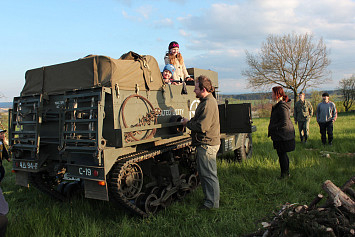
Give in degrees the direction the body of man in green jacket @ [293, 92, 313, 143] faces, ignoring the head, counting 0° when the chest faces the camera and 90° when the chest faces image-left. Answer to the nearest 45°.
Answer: approximately 0°

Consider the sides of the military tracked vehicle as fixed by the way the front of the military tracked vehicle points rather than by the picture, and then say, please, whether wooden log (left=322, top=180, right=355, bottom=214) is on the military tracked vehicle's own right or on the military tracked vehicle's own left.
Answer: on the military tracked vehicle's own right

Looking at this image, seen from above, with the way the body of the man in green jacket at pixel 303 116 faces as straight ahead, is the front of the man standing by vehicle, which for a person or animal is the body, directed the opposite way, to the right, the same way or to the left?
to the right

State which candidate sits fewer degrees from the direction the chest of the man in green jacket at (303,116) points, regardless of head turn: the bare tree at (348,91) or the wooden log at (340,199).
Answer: the wooden log

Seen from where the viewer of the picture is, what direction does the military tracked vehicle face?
facing away from the viewer and to the right of the viewer

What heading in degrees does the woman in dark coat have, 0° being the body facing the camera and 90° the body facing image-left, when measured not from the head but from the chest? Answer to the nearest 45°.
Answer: approximately 90°

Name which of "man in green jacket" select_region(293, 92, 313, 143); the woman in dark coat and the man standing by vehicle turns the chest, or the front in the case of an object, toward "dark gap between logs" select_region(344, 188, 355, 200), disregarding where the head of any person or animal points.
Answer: the man in green jacket

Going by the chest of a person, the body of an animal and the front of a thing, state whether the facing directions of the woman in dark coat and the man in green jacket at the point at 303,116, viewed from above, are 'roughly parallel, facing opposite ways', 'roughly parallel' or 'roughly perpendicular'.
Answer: roughly perpendicular

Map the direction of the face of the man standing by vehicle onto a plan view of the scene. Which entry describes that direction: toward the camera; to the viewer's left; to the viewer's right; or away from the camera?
to the viewer's left

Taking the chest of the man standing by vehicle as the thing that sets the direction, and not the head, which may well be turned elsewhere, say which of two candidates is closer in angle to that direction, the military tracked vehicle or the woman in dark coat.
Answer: the military tracked vehicle

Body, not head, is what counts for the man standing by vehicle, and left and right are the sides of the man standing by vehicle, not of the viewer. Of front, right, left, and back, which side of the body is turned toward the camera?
left
